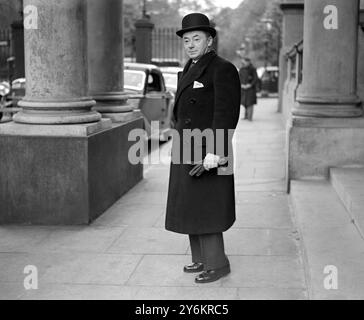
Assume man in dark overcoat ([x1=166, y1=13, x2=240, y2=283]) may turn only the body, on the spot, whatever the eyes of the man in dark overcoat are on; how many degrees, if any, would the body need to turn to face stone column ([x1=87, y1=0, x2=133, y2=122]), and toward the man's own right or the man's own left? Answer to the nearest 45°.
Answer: approximately 135° to the man's own right

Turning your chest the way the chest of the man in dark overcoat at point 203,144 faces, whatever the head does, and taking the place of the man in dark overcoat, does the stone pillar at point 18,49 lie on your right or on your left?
on your right

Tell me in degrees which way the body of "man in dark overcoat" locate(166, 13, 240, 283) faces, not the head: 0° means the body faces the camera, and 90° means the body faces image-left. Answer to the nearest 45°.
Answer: approximately 45°

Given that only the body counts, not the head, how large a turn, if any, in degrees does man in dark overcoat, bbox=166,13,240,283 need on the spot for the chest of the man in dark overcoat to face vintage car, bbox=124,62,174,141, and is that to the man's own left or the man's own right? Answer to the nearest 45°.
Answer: approximately 135° to the man's own right

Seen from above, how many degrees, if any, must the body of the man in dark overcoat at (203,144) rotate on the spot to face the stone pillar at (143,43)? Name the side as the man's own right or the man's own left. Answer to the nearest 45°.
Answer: approximately 135° to the man's own right

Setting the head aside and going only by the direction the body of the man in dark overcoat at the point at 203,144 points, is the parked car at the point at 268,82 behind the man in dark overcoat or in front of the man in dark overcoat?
behind

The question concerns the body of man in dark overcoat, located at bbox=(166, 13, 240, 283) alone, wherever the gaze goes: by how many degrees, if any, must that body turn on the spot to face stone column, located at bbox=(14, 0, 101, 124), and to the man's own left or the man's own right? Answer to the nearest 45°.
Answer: approximately 90° to the man's own right
